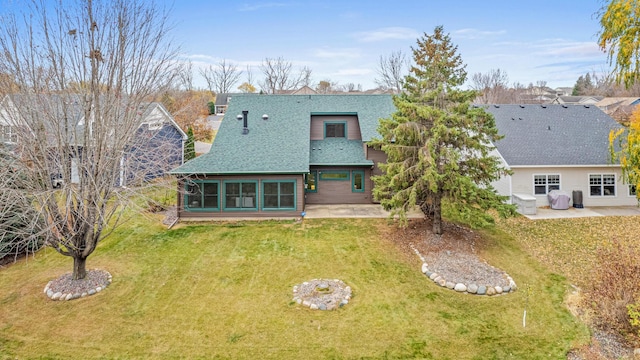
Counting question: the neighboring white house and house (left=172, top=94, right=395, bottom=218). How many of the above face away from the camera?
2

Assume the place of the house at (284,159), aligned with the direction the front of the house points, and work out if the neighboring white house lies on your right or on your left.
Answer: on your right

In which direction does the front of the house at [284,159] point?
away from the camera

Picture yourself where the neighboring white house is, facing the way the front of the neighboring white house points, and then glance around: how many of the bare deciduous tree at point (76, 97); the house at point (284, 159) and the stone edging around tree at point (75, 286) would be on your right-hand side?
0

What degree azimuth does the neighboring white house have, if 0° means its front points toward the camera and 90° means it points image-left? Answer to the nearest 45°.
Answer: approximately 180°

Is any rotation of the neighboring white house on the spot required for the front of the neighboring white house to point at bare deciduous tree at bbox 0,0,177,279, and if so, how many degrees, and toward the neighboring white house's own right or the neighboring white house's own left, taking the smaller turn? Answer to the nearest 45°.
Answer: approximately 135° to the neighboring white house's own left

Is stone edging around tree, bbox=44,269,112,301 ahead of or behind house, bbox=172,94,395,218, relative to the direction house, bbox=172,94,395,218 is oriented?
behind

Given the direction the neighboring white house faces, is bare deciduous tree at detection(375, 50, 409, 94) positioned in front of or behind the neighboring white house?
in front

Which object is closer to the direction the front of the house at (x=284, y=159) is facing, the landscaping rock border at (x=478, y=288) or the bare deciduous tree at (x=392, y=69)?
the bare deciduous tree

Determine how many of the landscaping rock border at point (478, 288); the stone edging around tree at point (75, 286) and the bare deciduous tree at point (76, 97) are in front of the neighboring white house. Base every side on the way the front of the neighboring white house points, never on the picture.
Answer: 0

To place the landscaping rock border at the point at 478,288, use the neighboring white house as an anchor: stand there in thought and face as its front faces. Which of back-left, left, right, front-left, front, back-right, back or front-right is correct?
back

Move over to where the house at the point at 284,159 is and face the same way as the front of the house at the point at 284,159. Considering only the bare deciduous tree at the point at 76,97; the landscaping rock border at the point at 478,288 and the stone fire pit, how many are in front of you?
0
